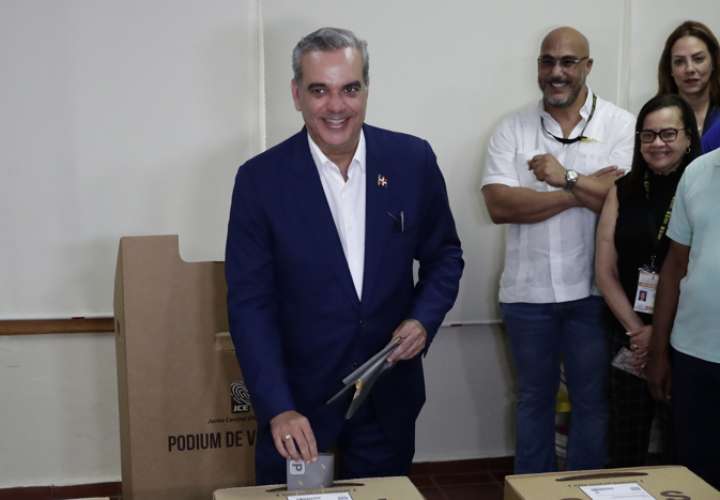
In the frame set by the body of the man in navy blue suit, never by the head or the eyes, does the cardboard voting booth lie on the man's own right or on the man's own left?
on the man's own right

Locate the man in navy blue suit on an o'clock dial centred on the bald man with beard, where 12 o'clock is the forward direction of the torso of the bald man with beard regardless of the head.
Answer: The man in navy blue suit is roughly at 1 o'clock from the bald man with beard.

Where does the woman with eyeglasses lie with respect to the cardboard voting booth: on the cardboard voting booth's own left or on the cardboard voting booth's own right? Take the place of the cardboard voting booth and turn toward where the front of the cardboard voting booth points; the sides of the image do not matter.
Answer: on the cardboard voting booth's own left

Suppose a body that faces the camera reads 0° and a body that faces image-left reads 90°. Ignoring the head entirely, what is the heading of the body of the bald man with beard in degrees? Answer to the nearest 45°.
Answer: approximately 0°
